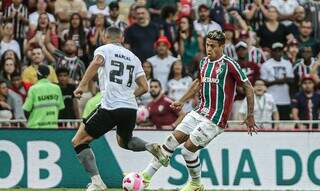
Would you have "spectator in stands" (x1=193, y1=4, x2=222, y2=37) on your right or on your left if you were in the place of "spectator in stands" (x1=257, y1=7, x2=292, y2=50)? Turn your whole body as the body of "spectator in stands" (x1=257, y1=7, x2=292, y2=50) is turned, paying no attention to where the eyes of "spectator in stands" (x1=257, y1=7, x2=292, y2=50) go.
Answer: on your right

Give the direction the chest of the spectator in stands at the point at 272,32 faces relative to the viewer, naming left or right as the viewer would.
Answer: facing the viewer

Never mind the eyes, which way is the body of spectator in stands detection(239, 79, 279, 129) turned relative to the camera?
toward the camera

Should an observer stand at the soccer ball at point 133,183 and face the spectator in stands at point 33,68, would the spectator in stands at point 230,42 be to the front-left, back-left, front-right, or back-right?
front-right

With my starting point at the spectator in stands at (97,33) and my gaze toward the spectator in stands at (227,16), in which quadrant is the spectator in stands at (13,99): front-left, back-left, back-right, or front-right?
back-right

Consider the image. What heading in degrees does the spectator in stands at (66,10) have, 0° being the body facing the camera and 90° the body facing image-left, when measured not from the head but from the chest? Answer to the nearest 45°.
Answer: approximately 0°

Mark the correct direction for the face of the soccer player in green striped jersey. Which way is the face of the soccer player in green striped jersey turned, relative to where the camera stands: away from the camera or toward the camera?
toward the camera
